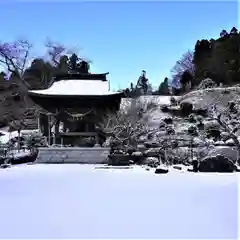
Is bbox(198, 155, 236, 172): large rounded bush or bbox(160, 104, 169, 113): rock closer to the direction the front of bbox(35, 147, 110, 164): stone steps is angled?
the large rounded bush

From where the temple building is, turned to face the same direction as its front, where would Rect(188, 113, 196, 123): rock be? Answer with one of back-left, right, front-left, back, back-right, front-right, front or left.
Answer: back-left

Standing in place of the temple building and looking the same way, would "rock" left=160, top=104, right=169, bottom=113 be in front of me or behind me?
behind

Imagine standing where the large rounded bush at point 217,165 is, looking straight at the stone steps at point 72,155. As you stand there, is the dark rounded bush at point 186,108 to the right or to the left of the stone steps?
right

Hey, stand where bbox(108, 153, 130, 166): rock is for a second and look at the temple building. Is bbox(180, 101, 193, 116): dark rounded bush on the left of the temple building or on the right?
right

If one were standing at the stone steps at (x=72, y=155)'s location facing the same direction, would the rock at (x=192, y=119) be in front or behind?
behind

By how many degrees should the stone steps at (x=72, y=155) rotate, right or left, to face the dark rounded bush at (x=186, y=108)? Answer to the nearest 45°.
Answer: approximately 135° to its left

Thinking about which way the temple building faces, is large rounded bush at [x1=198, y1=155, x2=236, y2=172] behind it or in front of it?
in front

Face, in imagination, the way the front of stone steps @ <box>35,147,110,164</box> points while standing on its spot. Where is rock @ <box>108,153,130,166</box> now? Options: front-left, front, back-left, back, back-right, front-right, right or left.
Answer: front-left

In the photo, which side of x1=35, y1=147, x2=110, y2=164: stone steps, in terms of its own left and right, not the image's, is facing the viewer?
front

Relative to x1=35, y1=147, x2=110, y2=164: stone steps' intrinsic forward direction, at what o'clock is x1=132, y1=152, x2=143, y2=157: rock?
The rock is roughly at 10 o'clock from the stone steps.
